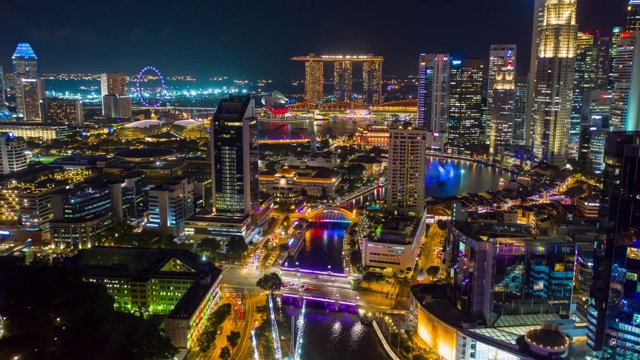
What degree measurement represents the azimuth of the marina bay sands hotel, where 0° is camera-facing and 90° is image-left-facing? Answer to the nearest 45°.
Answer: approximately 0°

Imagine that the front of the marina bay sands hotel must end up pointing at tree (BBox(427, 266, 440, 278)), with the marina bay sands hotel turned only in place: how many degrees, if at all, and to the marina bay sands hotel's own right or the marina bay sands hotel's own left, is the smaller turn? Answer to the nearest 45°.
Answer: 0° — it already faces it

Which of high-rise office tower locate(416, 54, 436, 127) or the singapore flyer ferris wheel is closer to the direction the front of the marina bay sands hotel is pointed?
the high-rise office tower

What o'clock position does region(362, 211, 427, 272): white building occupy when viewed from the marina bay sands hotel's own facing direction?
The white building is roughly at 12 o'clock from the marina bay sands hotel.

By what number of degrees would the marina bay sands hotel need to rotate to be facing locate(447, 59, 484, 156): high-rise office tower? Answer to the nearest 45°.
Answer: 0° — it already faces it

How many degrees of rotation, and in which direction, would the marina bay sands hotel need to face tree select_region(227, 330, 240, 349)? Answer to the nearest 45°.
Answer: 0° — it already faces it

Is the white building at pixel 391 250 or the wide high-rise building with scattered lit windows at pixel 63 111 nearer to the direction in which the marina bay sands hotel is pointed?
the white building

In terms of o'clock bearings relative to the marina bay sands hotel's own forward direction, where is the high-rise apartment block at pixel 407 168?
The high-rise apartment block is roughly at 12 o'clock from the marina bay sands hotel.

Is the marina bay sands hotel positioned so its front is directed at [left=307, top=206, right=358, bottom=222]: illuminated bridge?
yes

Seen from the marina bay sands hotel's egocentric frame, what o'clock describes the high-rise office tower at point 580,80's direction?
The high-rise office tower is roughly at 11 o'clock from the marina bay sands hotel.
